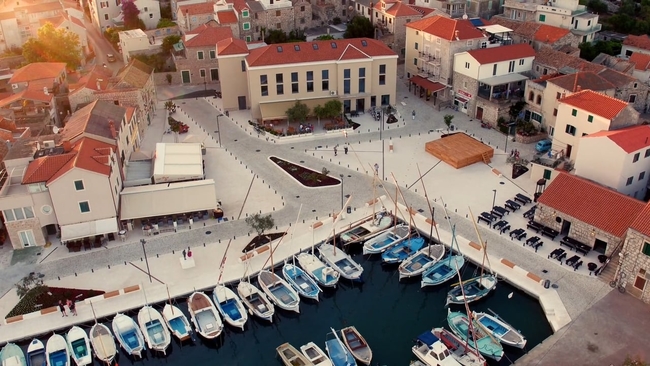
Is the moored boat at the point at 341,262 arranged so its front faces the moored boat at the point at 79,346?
no

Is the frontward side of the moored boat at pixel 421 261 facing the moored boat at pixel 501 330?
no

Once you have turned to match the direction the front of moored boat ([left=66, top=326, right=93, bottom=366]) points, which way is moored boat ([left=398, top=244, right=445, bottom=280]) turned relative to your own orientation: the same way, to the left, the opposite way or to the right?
to the right

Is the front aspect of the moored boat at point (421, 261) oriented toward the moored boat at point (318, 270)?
no

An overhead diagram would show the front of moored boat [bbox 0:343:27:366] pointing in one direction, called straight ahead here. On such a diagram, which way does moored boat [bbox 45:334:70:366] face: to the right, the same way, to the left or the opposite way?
the same way

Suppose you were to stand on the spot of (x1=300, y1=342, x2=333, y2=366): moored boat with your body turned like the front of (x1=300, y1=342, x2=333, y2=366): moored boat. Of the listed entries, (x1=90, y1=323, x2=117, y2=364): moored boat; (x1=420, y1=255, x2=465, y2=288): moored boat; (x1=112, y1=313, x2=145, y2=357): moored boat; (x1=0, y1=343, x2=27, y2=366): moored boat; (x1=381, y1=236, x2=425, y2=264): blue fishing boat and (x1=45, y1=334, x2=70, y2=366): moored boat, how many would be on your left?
2
